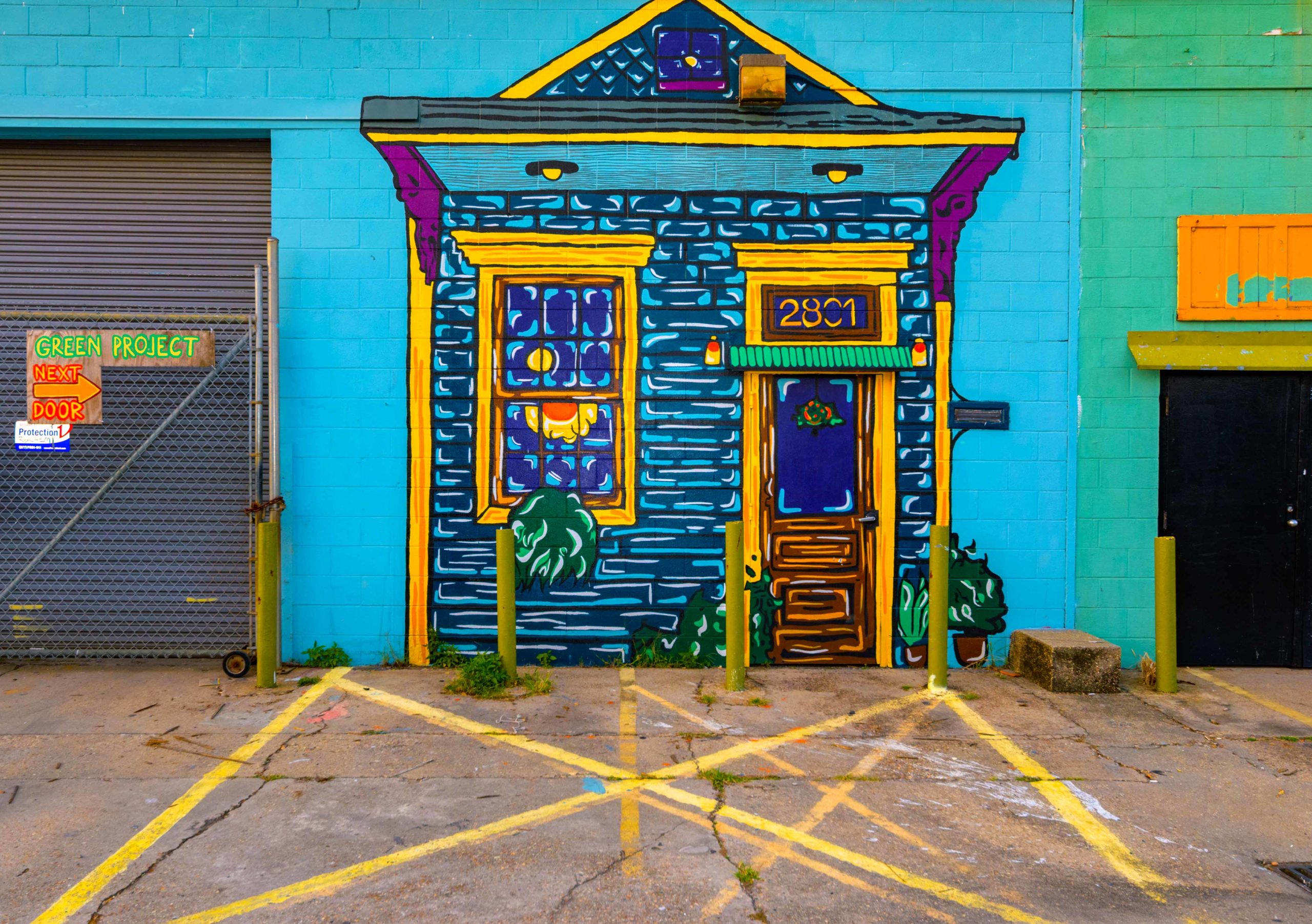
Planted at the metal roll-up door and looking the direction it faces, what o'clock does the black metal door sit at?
The black metal door is roughly at 10 o'clock from the metal roll-up door.

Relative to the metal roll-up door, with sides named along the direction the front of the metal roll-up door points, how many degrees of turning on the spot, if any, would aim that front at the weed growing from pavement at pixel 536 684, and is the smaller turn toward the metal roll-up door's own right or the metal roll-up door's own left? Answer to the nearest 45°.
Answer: approximately 45° to the metal roll-up door's own left

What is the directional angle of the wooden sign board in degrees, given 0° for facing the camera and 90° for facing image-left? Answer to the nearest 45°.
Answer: approximately 0°

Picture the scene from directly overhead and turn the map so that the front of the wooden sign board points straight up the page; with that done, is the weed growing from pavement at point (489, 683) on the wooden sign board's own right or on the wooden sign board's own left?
on the wooden sign board's own left

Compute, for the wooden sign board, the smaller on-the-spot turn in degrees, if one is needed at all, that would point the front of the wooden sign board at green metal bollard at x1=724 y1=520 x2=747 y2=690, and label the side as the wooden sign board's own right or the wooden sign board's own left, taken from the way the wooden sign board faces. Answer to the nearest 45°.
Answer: approximately 45° to the wooden sign board's own left

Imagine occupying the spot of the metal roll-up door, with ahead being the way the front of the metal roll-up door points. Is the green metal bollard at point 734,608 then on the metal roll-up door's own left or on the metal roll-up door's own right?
on the metal roll-up door's own left

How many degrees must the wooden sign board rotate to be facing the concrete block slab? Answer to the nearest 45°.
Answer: approximately 45° to its left
